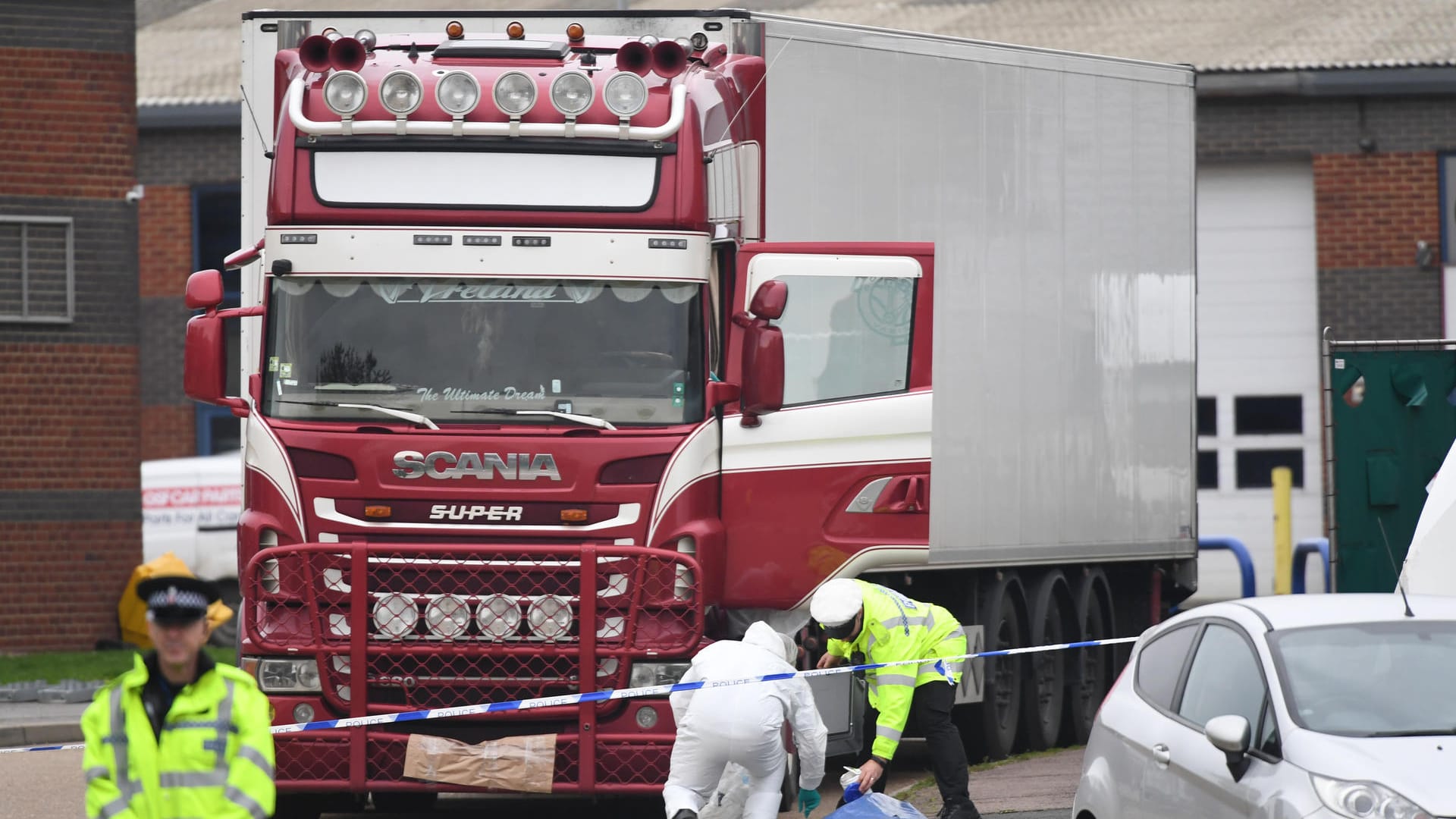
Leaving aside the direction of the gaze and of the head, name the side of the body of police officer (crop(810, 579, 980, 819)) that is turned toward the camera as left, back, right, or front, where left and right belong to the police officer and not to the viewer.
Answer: left

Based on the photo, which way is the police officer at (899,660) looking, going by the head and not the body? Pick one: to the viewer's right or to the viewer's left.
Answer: to the viewer's left

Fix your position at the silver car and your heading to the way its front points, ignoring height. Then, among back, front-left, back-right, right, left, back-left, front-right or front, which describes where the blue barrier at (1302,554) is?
back-left

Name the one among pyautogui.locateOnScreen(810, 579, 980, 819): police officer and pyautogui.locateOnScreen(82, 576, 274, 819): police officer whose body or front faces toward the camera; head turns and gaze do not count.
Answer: pyautogui.locateOnScreen(82, 576, 274, 819): police officer

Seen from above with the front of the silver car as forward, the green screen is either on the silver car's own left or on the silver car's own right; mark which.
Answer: on the silver car's own left

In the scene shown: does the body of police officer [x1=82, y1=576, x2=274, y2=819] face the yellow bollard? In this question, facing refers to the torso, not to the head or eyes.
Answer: no

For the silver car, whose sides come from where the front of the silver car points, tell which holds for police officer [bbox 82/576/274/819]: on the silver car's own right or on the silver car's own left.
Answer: on the silver car's own right

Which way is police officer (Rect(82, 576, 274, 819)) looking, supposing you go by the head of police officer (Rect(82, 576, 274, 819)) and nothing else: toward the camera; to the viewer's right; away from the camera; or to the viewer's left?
toward the camera

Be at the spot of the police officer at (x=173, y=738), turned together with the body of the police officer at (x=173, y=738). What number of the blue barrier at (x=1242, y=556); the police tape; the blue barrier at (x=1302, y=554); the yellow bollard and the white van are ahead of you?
0

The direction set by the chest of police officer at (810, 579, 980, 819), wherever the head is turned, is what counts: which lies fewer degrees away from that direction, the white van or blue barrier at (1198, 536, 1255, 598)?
the white van

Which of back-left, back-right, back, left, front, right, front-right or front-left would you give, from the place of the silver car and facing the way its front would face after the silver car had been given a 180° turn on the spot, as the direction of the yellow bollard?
front-right

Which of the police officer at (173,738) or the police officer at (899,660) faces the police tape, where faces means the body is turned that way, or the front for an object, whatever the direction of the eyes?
the police officer at (899,660)

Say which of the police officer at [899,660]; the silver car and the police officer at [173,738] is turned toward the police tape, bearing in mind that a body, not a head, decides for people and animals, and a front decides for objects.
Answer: the police officer at [899,660]

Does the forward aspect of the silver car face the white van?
no

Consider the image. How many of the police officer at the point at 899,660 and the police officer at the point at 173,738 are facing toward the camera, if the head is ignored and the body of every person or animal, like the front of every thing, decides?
1

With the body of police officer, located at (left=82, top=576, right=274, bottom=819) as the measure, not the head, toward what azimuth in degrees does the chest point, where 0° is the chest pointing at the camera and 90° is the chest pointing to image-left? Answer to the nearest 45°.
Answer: approximately 0°

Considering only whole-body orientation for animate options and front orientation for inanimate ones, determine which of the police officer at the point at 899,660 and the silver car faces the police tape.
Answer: the police officer
